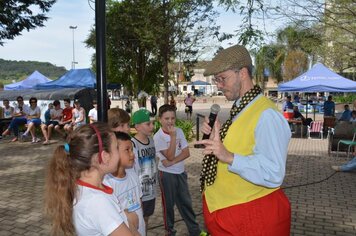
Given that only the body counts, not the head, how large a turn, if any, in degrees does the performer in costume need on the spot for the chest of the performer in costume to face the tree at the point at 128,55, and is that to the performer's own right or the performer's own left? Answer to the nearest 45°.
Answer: approximately 90° to the performer's own right

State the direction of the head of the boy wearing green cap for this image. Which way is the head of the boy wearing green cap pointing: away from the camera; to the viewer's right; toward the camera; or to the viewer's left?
to the viewer's right

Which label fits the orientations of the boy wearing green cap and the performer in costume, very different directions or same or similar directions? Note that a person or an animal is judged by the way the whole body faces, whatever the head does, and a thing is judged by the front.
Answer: very different directions

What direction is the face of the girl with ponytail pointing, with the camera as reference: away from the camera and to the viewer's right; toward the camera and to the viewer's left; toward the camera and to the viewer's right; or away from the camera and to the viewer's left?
away from the camera and to the viewer's right

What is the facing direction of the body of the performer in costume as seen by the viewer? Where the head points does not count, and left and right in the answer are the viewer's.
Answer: facing to the left of the viewer

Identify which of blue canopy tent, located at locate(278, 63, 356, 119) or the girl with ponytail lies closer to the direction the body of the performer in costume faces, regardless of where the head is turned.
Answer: the girl with ponytail

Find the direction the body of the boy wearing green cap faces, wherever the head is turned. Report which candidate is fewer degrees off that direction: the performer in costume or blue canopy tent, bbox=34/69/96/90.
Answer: the performer in costume

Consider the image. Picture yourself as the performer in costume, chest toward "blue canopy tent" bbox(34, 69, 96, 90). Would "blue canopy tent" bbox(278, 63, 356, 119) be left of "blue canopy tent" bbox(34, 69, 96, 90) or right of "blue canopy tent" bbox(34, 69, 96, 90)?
right

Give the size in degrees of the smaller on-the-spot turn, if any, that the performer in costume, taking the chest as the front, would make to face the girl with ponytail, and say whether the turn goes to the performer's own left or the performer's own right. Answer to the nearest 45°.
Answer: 0° — they already face them

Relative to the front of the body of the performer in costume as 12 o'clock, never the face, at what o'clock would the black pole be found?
The black pole is roughly at 1 o'clock from the performer in costume.

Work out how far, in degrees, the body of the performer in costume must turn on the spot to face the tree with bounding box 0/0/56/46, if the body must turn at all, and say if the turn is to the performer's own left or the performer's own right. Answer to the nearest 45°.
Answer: approximately 45° to the performer's own right

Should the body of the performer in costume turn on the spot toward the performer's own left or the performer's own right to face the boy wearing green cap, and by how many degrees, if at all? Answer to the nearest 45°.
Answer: approximately 45° to the performer's own right

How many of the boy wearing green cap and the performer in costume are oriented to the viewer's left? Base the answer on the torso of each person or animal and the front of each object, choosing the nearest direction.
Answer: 1
